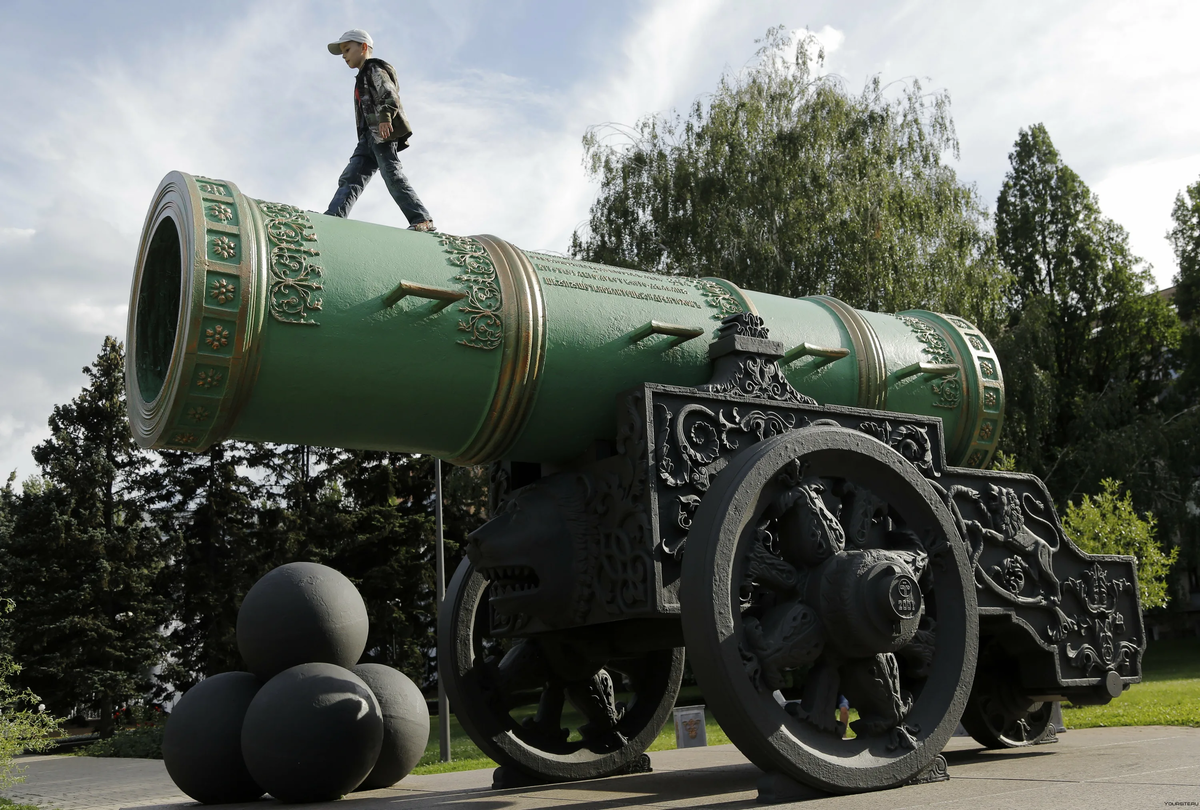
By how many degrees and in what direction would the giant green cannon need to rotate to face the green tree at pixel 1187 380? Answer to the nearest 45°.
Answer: approximately 180°

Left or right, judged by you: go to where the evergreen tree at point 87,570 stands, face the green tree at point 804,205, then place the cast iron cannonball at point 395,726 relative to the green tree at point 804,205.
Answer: right

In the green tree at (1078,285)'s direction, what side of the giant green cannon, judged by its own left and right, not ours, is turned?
back

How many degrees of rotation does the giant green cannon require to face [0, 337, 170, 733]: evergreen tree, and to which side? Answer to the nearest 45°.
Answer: approximately 90° to its right

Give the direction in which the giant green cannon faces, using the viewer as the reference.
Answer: facing the viewer and to the left of the viewer

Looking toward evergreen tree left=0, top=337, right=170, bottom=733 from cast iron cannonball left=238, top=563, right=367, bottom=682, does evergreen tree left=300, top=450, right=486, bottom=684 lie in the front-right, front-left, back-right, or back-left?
front-right

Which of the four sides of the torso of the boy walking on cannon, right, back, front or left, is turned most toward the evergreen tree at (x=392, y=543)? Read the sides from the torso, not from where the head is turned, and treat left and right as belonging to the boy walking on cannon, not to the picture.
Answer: right
